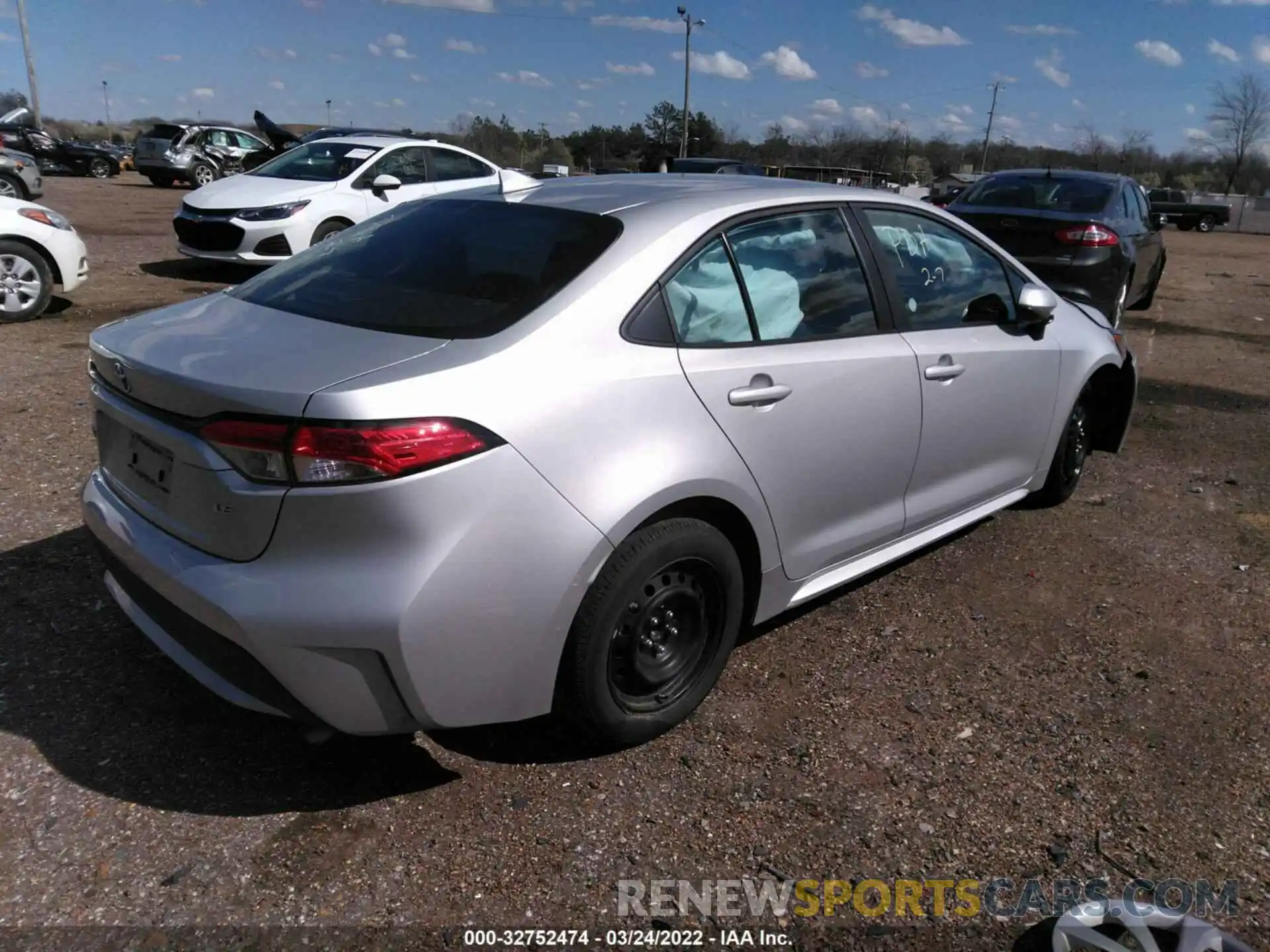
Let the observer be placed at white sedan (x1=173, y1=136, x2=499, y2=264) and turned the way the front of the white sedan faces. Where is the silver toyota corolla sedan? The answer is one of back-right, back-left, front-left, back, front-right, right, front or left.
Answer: front-left

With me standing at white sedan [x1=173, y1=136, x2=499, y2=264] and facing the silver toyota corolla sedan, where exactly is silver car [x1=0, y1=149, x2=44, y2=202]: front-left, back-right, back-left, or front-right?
back-right

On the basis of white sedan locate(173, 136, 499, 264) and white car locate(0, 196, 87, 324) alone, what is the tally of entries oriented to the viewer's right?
1

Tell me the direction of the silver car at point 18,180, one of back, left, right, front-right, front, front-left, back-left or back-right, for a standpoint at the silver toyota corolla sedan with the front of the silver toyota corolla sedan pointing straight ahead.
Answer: left

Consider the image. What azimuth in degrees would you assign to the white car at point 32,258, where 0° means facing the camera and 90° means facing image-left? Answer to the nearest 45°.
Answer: approximately 270°

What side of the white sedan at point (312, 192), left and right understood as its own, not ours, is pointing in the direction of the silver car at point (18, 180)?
right

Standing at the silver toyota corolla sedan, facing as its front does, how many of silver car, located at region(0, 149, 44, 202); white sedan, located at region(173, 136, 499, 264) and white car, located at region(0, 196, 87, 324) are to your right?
0

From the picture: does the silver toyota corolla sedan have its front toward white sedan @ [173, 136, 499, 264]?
no

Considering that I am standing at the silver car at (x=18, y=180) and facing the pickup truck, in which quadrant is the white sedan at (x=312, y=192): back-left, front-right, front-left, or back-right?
front-right

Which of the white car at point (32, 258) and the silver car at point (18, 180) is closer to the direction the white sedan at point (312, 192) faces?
the white car

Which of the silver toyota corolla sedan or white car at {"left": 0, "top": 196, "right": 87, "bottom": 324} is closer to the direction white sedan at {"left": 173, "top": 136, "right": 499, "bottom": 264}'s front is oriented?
the white car

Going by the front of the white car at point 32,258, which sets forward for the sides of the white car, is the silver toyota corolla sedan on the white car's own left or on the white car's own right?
on the white car's own right

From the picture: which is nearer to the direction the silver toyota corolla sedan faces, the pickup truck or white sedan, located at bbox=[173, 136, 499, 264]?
the pickup truck

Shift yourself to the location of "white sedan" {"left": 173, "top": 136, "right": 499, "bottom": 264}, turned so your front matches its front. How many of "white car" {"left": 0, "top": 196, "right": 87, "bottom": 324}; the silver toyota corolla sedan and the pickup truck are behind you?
1

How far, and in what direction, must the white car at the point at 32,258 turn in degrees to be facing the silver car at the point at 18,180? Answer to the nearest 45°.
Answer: approximately 90° to its left

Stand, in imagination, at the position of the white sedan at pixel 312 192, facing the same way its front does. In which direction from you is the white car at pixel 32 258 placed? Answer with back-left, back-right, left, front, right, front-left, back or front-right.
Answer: front

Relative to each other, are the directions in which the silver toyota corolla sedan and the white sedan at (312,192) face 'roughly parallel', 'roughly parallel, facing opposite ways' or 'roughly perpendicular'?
roughly parallel, facing opposite ways

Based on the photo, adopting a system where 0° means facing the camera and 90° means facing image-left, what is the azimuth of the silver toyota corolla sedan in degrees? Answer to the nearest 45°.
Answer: approximately 225°
